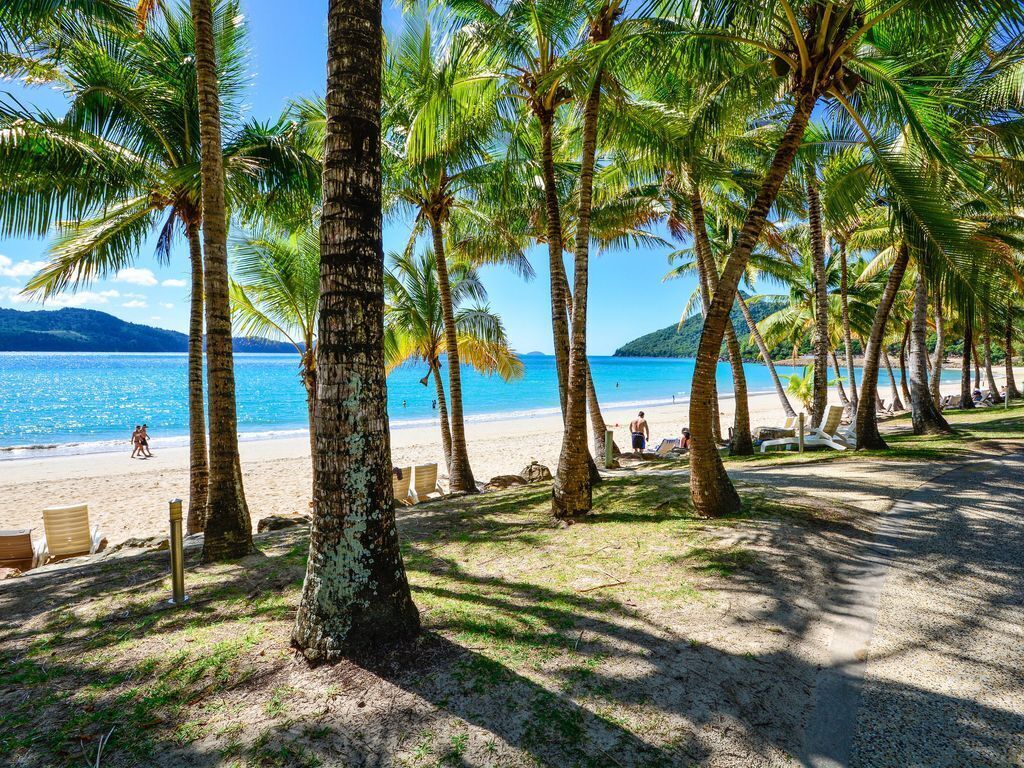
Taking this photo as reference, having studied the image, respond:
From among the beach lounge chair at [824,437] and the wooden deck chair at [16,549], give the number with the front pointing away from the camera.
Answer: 1

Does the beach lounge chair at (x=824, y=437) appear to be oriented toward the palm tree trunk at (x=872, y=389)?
no

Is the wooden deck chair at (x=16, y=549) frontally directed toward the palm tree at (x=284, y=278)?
no

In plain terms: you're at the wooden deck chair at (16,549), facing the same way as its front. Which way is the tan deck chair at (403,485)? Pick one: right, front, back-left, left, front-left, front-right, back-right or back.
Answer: right

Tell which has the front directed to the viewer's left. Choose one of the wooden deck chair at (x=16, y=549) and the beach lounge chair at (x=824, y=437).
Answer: the beach lounge chair

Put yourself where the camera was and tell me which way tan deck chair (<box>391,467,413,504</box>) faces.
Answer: facing away from the viewer and to the left of the viewer

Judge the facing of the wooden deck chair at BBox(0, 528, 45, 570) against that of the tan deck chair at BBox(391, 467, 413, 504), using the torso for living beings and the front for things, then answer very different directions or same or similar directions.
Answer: same or similar directions

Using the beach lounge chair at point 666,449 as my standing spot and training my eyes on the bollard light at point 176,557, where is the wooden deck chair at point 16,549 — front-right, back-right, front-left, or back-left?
front-right

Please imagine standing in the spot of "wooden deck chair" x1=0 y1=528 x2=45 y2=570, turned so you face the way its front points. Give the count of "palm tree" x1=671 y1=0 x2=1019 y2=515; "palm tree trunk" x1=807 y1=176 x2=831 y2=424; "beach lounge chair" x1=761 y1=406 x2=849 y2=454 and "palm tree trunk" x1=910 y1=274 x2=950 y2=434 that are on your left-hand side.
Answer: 0

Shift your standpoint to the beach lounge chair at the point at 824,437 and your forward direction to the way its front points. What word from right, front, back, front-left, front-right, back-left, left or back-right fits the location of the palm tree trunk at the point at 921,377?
back-right

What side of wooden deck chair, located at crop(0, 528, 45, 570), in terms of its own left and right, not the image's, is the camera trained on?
back

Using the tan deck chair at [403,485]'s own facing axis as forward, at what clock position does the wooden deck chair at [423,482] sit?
the wooden deck chair at [423,482] is roughly at 3 o'clock from the tan deck chair at [403,485].

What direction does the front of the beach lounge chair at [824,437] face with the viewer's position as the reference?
facing to the left of the viewer

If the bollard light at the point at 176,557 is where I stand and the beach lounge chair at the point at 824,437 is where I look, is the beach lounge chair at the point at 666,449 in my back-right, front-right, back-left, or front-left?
front-left

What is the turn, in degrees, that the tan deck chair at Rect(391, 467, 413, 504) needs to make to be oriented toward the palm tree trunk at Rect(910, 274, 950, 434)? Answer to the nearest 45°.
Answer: approximately 135° to its right

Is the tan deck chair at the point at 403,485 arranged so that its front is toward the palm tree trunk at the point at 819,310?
no

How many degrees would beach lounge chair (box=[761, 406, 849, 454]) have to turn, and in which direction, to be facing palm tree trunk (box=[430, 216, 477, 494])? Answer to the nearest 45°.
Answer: approximately 45° to its left
